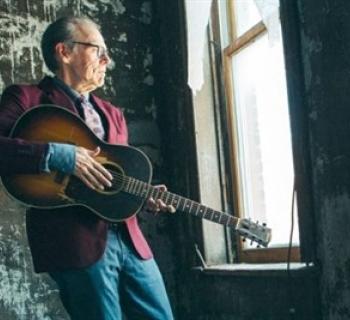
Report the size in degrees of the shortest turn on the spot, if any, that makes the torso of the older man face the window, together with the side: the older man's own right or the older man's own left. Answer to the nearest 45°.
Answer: approximately 90° to the older man's own left

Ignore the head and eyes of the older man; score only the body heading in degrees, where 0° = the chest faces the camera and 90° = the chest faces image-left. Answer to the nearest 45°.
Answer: approximately 315°

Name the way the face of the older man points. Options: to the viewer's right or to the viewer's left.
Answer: to the viewer's right
